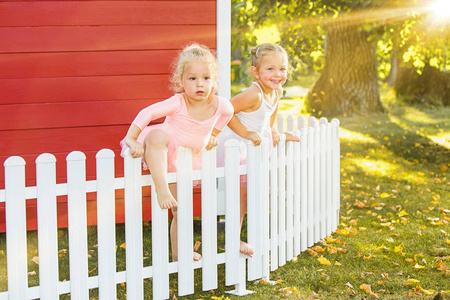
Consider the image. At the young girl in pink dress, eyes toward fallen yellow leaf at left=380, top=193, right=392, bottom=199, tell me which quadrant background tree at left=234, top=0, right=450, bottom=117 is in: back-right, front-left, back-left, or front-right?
front-left

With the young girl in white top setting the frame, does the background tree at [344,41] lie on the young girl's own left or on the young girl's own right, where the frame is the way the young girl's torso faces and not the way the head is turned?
on the young girl's own left

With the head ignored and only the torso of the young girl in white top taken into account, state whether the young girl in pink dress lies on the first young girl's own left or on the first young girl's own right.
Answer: on the first young girl's own right

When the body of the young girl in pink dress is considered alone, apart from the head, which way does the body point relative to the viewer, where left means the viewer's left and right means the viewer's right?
facing the viewer

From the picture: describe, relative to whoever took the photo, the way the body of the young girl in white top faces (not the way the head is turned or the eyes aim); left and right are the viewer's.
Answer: facing the viewer and to the right of the viewer

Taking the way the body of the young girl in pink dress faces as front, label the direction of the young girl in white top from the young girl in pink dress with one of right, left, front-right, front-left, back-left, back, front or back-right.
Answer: back-left

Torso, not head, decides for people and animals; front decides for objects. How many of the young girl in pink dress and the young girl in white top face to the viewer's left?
0

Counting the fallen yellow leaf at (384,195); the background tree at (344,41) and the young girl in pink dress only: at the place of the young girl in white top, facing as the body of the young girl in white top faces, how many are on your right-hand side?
1

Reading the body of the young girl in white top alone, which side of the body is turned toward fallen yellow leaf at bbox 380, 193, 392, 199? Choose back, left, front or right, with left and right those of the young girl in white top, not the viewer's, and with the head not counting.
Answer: left

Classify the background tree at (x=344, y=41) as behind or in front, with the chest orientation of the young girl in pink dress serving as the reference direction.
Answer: behind

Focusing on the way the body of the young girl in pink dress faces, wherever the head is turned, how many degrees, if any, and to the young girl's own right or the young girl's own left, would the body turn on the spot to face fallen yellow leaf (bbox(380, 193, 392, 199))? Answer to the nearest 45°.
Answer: approximately 135° to the young girl's own left
